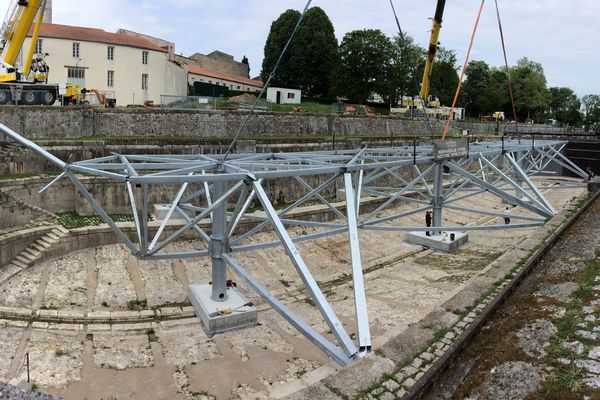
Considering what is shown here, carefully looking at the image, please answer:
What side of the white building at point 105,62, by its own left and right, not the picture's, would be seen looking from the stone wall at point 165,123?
front

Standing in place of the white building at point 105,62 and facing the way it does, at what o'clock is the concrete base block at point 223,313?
The concrete base block is roughly at 12 o'clock from the white building.

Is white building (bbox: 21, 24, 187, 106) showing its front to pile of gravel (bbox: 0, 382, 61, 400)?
yes

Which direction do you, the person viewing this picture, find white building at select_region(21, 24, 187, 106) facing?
facing the viewer

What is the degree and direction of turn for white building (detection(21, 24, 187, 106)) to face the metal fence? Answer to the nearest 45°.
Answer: approximately 45° to its left

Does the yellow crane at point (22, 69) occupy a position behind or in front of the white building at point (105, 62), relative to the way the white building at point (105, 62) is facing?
in front

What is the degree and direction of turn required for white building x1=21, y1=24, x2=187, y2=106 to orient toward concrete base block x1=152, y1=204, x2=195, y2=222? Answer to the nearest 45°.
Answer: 0° — it already faces it

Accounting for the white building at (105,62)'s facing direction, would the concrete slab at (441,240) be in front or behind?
in front
